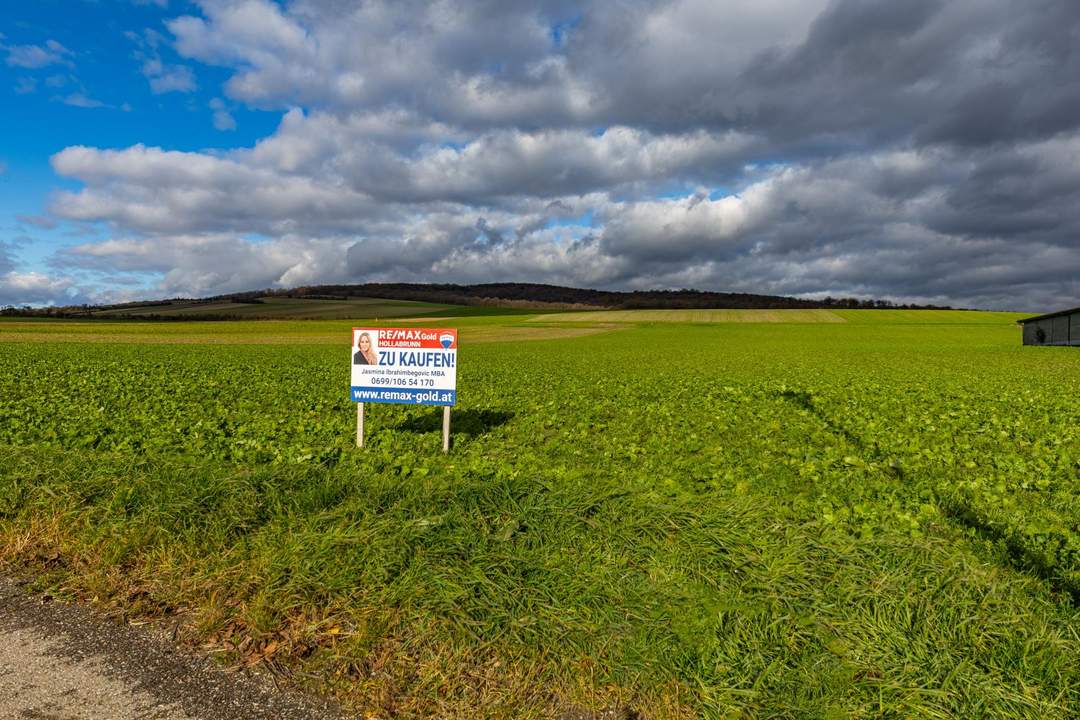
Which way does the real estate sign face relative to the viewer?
toward the camera
